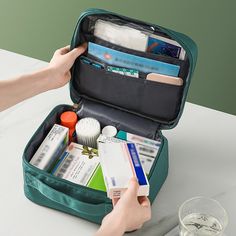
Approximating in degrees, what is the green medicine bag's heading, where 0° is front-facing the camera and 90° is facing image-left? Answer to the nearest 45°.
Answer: approximately 45°
